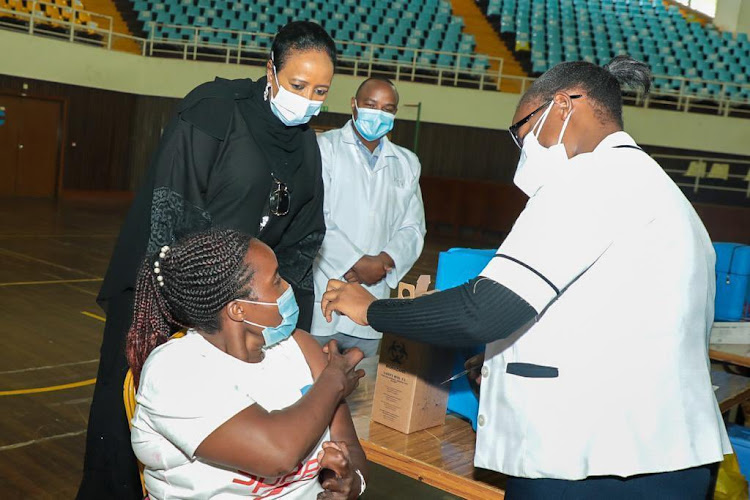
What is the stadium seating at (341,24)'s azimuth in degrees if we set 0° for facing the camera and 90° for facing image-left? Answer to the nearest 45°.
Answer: approximately 0°

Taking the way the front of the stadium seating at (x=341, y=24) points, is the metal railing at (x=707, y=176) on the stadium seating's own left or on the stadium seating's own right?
on the stadium seating's own left

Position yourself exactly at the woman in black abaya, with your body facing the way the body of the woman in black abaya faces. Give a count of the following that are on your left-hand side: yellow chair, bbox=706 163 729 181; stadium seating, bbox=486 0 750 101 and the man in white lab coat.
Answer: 3

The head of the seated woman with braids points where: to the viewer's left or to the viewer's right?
to the viewer's right

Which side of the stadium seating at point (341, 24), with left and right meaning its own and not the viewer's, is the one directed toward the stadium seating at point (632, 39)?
left

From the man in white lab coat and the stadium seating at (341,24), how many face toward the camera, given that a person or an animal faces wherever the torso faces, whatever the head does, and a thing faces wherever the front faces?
2

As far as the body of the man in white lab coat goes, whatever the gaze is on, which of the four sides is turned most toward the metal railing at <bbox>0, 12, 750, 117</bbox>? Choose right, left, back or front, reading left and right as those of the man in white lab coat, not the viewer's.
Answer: back

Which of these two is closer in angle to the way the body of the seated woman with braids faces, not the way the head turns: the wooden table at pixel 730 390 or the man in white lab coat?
the wooden table
